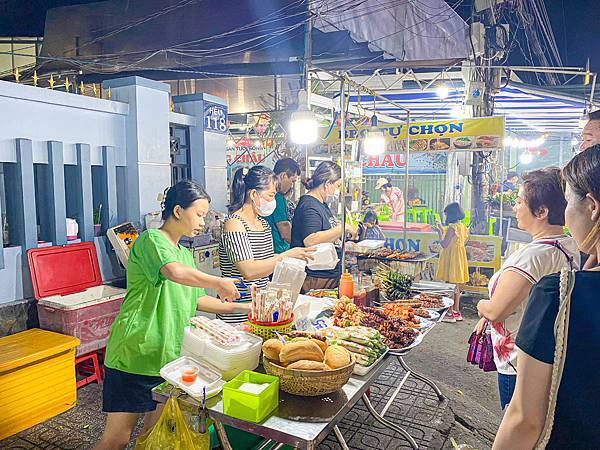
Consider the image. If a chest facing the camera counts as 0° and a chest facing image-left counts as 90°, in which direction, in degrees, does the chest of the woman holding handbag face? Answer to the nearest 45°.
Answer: approximately 90°

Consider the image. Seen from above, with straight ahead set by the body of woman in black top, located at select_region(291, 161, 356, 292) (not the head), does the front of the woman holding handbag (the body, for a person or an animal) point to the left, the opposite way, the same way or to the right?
the opposite way

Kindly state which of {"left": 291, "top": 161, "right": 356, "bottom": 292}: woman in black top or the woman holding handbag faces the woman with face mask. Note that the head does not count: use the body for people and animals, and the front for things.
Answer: the woman holding handbag

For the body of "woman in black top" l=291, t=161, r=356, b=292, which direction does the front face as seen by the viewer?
to the viewer's right

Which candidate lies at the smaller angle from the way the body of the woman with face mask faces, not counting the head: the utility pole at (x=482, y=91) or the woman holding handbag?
the woman holding handbag

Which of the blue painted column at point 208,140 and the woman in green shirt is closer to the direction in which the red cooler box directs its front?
the woman in green shirt

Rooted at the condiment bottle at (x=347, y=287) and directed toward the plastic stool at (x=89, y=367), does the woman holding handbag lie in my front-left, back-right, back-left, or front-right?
back-left

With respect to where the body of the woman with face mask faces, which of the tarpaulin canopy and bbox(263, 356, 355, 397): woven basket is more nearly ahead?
the woven basket

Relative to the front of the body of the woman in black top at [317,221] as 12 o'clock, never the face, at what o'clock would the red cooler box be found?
The red cooler box is roughly at 6 o'clock from the woman in black top.
